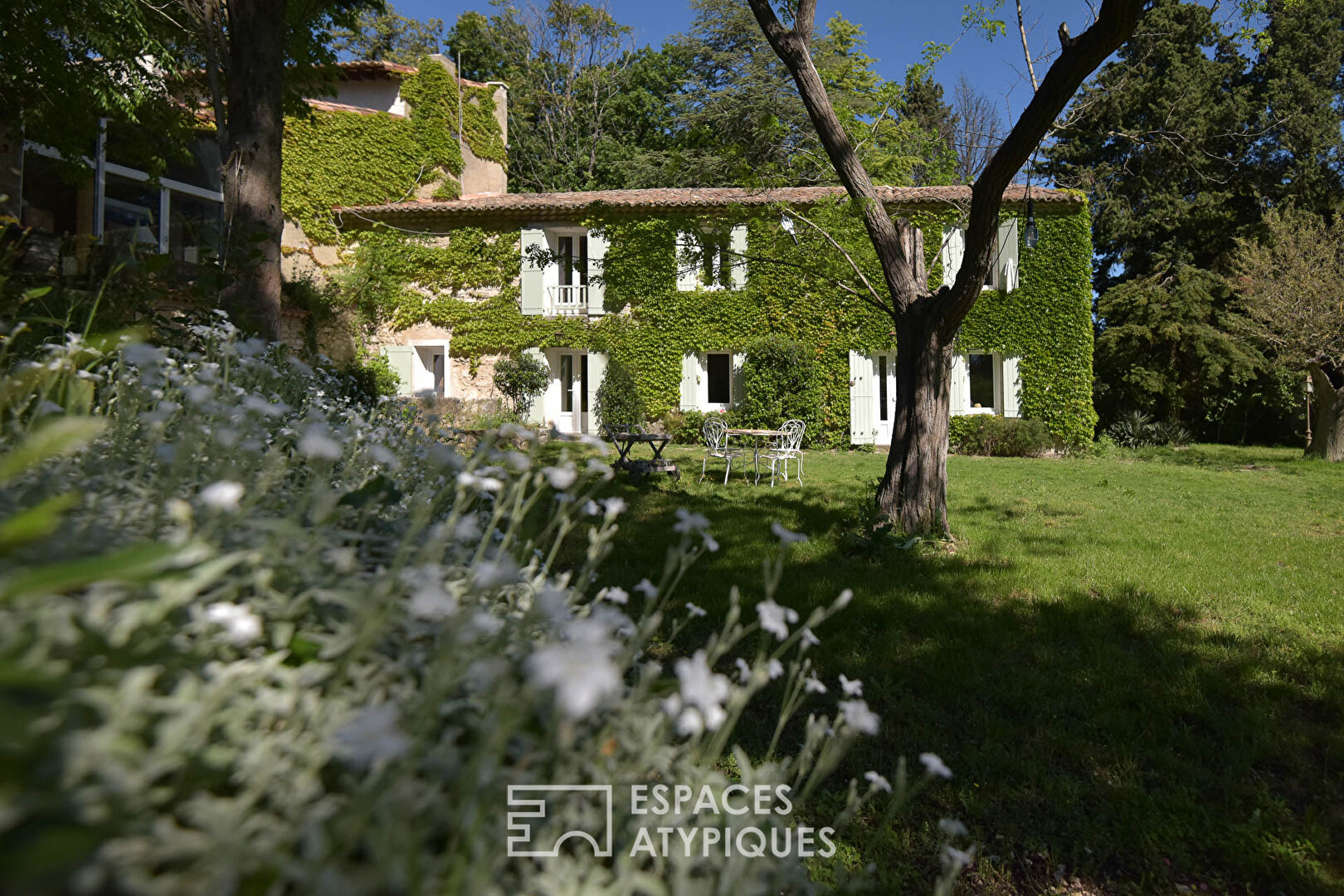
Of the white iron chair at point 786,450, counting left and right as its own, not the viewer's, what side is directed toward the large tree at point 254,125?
front

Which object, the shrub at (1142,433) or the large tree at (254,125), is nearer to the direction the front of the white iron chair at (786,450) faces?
the large tree

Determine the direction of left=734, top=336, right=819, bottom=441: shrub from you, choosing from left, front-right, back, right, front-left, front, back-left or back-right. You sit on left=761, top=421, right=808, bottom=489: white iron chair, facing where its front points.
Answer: back-right

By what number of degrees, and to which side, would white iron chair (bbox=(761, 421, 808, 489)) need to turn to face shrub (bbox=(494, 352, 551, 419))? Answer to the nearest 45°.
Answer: approximately 90° to its right

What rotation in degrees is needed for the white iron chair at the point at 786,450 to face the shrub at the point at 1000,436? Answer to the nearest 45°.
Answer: approximately 180°

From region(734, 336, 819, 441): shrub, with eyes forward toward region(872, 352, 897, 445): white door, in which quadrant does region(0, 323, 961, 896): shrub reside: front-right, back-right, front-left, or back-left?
back-right

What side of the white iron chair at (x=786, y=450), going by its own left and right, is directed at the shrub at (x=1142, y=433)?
back

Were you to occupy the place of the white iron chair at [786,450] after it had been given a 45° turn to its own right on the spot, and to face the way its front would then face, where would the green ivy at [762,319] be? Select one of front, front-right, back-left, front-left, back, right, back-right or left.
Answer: right

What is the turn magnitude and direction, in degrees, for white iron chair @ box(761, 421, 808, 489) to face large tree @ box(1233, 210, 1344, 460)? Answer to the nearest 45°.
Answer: approximately 180°

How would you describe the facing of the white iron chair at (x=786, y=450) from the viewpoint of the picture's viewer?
facing the viewer and to the left of the viewer

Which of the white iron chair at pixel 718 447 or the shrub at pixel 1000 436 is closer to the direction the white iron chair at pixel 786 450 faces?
the white iron chair

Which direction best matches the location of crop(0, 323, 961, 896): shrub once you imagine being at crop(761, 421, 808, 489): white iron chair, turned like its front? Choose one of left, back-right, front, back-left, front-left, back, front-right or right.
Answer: front-left

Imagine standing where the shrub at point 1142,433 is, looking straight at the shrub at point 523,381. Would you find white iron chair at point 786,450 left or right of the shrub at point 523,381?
left

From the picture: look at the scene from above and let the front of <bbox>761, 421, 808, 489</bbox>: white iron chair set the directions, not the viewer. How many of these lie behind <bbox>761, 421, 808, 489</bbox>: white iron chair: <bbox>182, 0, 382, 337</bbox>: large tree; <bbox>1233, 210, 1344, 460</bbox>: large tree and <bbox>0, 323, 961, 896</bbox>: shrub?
1
